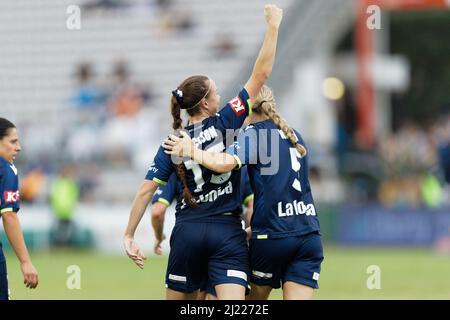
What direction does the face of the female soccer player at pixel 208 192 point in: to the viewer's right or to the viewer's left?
to the viewer's right

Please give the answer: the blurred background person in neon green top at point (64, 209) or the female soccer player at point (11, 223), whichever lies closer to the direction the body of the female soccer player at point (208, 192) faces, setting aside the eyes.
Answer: the blurred background person in neon green top

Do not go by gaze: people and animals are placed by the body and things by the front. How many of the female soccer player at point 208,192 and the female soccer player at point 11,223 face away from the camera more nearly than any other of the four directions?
1

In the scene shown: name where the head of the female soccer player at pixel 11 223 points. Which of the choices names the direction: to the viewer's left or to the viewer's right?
to the viewer's right

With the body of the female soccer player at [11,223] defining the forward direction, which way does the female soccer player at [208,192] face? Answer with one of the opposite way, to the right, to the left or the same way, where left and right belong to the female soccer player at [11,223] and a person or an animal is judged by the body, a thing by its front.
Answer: to the left

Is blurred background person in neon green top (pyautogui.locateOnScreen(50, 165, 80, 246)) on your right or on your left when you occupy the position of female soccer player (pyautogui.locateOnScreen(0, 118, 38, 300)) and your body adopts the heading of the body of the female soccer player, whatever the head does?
on your left

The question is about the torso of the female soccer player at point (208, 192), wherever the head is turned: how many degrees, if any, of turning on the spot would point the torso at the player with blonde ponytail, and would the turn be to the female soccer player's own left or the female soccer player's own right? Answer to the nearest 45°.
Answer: approximately 90° to the female soccer player's own right

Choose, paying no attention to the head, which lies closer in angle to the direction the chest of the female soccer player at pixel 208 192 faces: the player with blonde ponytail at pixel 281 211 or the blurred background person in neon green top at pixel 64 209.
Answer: the blurred background person in neon green top

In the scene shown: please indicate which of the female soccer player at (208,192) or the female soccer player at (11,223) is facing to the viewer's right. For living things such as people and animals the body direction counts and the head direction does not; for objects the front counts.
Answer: the female soccer player at (11,223)

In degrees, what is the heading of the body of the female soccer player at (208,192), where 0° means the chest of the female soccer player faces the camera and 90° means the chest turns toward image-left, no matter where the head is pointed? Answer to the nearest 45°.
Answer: approximately 180°

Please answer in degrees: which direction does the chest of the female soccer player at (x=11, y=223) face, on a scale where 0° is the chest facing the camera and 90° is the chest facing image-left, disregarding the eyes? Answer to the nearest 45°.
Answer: approximately 270°

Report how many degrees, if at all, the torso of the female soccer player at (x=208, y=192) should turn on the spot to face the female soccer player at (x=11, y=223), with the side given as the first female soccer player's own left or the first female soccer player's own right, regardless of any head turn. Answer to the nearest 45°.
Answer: approximately 90° to the first female soccer player's own left
